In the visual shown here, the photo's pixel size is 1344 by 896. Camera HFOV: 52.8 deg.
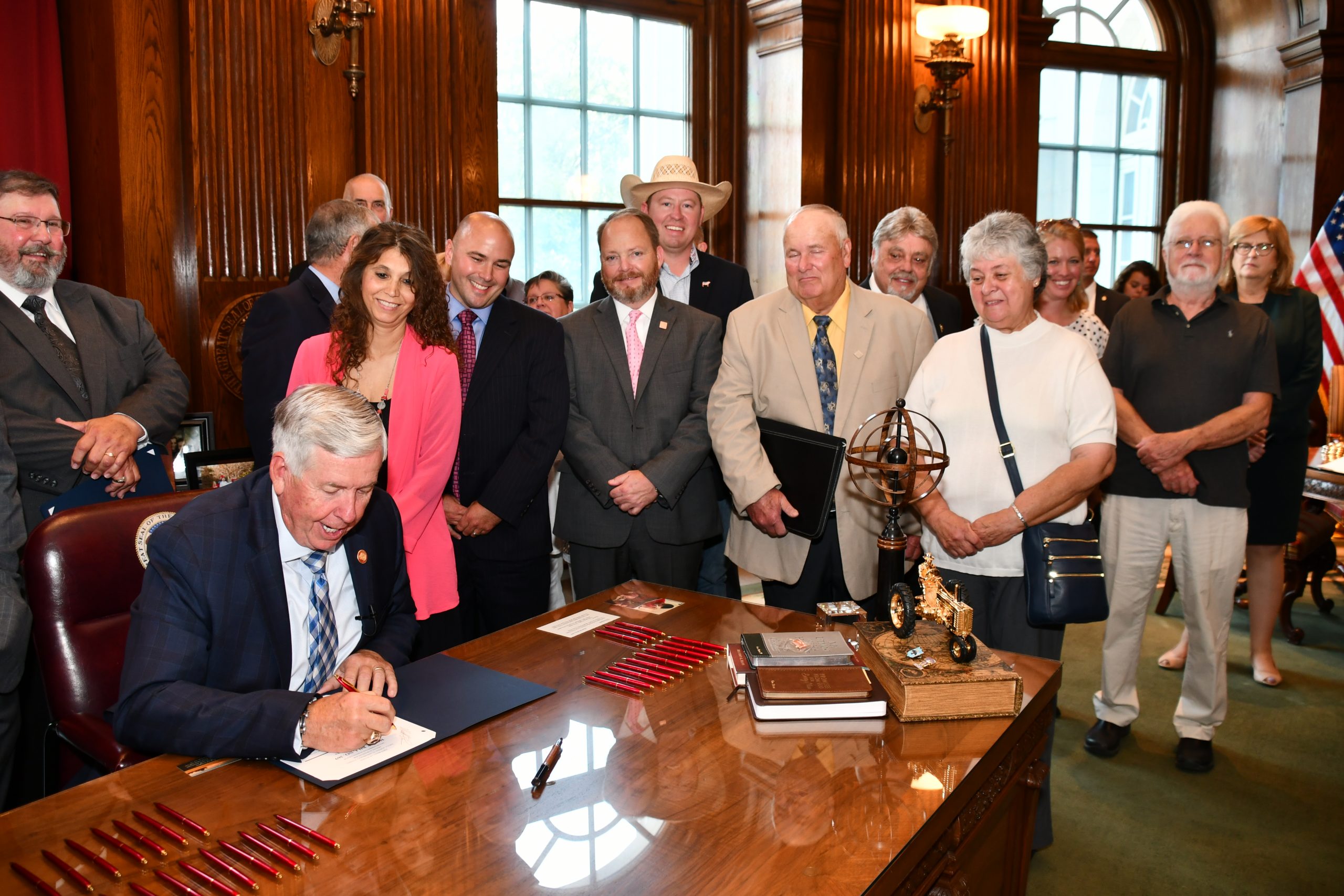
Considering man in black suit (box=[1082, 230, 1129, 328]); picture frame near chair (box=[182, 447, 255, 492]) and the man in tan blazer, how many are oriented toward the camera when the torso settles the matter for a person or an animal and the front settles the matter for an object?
3

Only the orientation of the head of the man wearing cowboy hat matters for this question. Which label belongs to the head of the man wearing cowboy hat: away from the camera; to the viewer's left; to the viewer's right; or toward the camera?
toward the camera

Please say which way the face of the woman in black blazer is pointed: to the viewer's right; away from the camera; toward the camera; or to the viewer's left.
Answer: toward the camera

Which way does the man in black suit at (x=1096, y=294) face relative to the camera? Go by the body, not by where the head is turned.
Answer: toward the camera

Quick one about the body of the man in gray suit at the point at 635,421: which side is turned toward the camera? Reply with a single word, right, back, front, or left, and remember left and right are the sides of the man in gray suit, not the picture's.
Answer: front

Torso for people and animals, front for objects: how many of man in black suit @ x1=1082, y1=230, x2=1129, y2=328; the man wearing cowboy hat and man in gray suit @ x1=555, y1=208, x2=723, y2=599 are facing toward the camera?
3

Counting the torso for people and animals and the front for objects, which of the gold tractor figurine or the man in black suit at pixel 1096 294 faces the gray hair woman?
the man in black suit

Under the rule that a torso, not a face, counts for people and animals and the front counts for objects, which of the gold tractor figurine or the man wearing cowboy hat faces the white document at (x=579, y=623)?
the man wearing cowboy hat

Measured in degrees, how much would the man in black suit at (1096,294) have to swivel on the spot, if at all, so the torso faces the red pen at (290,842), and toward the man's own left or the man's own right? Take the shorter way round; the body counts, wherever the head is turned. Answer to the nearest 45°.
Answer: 0° — they already face it

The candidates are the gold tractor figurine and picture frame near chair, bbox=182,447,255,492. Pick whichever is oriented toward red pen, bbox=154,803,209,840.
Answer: the picture frame near chair

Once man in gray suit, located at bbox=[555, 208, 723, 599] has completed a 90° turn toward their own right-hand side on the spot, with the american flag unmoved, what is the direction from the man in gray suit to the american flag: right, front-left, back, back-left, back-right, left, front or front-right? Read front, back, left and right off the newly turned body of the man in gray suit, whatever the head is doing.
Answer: back-right

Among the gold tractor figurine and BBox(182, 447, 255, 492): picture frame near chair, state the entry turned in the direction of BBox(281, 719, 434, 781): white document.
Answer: the picture frame near chair

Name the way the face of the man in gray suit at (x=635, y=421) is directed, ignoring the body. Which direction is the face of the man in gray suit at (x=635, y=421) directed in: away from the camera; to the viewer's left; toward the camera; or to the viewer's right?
toward the camera

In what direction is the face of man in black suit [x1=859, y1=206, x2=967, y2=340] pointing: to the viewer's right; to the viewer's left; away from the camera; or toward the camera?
toward the camera

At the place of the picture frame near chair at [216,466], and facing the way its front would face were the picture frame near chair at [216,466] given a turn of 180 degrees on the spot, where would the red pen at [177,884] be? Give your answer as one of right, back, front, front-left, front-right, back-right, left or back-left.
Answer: back

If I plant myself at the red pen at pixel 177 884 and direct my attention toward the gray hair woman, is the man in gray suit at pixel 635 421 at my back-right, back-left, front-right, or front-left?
front-left
